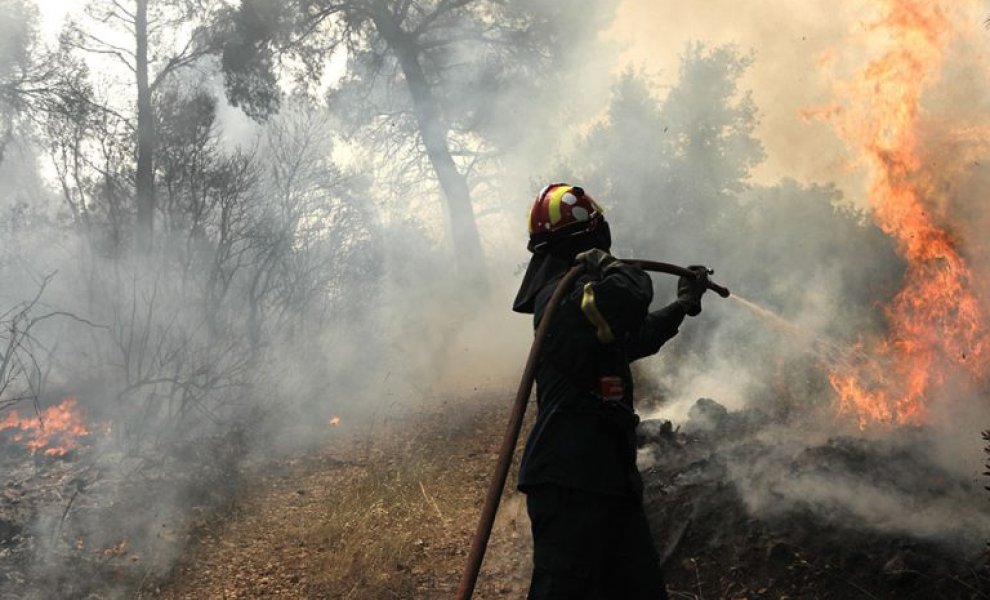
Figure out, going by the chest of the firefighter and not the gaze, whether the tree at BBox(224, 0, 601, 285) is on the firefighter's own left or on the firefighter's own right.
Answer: on the firefighter's own left

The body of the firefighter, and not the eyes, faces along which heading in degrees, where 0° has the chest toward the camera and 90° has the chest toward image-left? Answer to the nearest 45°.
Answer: approximately 270°

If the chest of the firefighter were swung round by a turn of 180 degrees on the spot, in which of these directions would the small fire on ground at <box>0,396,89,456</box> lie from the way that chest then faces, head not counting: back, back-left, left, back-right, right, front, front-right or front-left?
front-right

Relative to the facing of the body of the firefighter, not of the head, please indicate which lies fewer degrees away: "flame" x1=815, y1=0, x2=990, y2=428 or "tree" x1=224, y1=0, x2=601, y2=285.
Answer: the flame
